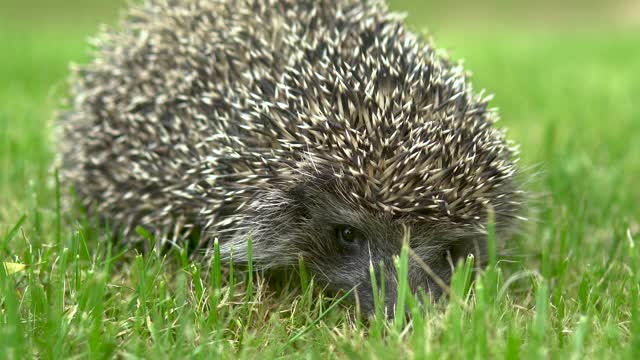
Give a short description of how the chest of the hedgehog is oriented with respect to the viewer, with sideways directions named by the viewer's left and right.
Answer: facing the viewer and to the right of the viewer
